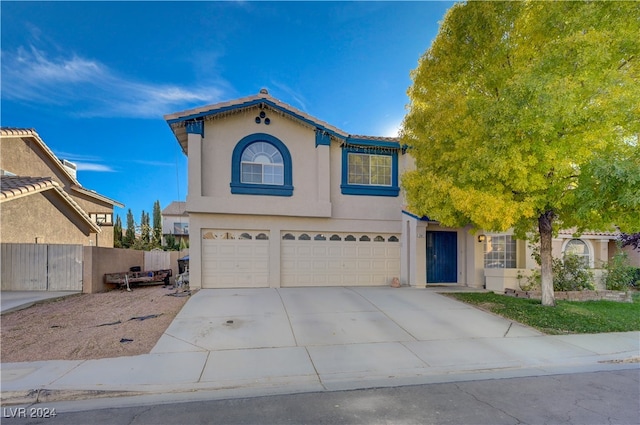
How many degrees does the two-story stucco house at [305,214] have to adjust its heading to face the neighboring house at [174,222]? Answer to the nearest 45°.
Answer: approximately 135° to its right

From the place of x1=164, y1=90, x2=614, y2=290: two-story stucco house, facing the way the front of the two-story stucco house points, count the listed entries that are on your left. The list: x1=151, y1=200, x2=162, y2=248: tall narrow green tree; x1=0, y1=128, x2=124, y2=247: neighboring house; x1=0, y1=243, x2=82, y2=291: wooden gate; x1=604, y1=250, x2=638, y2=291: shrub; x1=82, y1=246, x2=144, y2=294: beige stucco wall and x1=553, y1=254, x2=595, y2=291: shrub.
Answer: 2

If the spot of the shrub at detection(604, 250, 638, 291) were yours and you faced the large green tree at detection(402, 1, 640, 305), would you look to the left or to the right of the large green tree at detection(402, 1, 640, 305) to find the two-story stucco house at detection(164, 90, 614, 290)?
right

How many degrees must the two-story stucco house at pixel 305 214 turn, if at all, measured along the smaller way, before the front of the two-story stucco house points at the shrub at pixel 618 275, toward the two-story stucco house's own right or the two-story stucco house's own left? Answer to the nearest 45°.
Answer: approximately 90° to the two-story stucco house's own left

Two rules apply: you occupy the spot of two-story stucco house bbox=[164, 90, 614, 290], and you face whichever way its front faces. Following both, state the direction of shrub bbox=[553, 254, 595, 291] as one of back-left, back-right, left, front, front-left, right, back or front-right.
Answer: left

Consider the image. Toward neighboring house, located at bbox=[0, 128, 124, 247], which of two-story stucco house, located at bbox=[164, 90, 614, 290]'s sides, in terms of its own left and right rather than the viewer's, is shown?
right

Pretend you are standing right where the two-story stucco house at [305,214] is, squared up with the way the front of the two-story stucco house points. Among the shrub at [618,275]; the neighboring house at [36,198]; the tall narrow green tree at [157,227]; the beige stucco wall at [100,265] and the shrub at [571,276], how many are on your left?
2

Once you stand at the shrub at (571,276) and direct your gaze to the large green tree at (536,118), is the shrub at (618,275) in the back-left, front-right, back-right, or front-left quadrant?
back-left

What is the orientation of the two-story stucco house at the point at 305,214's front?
toward the camera

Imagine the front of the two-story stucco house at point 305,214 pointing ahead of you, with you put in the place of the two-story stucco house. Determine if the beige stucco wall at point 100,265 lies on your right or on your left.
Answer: on your right
